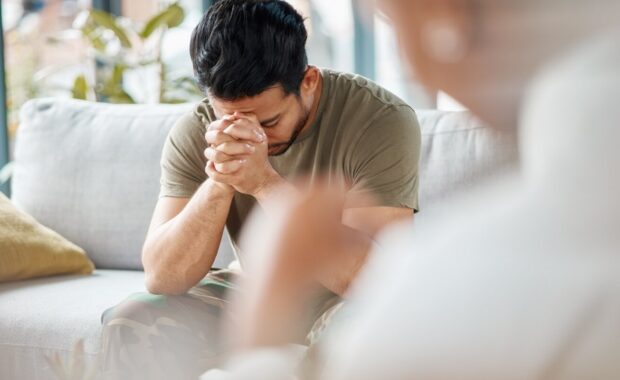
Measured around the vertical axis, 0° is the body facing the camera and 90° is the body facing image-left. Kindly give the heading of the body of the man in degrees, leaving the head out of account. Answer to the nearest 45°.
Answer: approximately 45°

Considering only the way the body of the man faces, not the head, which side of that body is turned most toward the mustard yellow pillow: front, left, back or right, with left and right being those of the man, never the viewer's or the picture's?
right

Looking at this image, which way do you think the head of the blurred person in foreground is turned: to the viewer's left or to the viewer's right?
to the viewer's left

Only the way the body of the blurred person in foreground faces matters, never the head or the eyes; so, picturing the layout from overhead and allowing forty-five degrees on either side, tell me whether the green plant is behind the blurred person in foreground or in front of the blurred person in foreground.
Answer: in front

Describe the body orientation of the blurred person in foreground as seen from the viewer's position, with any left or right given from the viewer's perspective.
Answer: facing away from the viewer and to the left of the viewer

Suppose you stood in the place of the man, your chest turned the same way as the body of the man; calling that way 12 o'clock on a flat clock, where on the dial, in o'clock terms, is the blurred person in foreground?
The blurred person in foreground is roughly at 10 o'clock from the man.

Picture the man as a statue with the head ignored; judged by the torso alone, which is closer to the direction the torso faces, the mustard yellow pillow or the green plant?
the mustard yellow pillow

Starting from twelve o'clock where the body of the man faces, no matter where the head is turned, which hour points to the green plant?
The green plant is roughly at 4 o'clock from the man.

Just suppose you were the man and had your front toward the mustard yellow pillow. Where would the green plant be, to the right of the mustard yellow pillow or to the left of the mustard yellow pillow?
right
